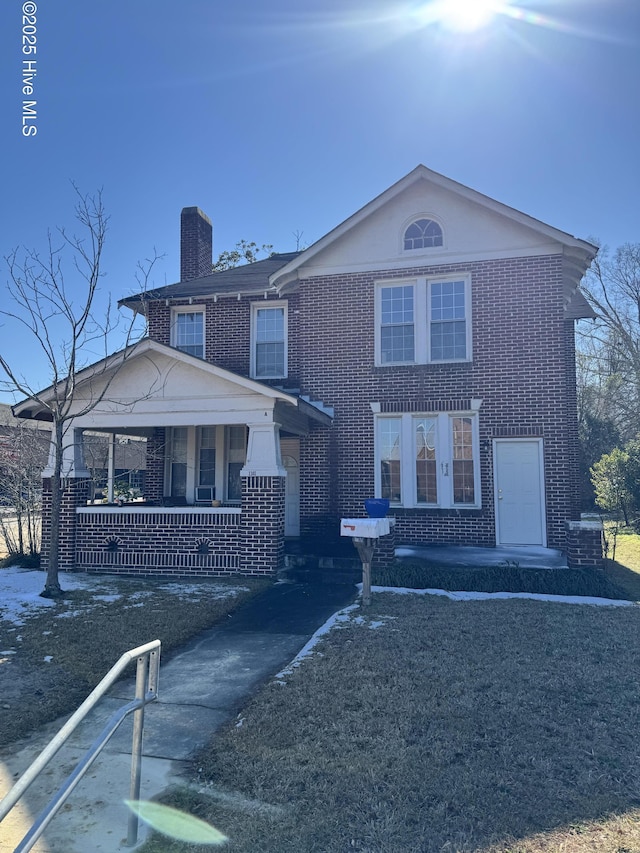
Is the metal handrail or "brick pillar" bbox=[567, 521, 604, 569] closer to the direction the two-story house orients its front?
the metal handrail

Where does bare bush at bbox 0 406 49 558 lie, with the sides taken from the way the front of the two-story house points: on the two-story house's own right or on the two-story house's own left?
on the two-story house's own right

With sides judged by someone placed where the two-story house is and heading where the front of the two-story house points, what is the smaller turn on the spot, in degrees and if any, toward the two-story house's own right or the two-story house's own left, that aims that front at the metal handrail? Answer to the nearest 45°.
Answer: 0° — it already faces it

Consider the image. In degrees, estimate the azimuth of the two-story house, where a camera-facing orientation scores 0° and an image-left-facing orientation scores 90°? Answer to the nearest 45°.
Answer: approximately 0°
